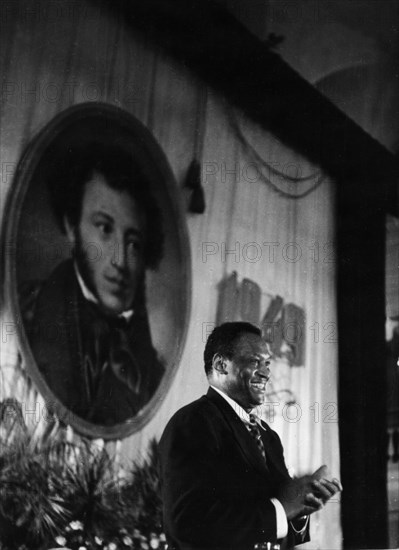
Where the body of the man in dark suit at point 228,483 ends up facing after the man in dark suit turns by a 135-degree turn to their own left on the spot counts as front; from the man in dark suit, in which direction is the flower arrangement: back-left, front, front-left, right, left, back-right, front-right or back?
left

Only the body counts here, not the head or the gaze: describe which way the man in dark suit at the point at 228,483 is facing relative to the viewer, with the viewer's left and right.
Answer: facing the viewer and to the right of the viewer

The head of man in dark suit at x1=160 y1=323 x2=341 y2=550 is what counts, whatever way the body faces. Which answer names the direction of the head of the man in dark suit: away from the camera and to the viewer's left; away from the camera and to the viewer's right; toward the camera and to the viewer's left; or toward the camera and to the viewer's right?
toward the camera and to the viewer's right
